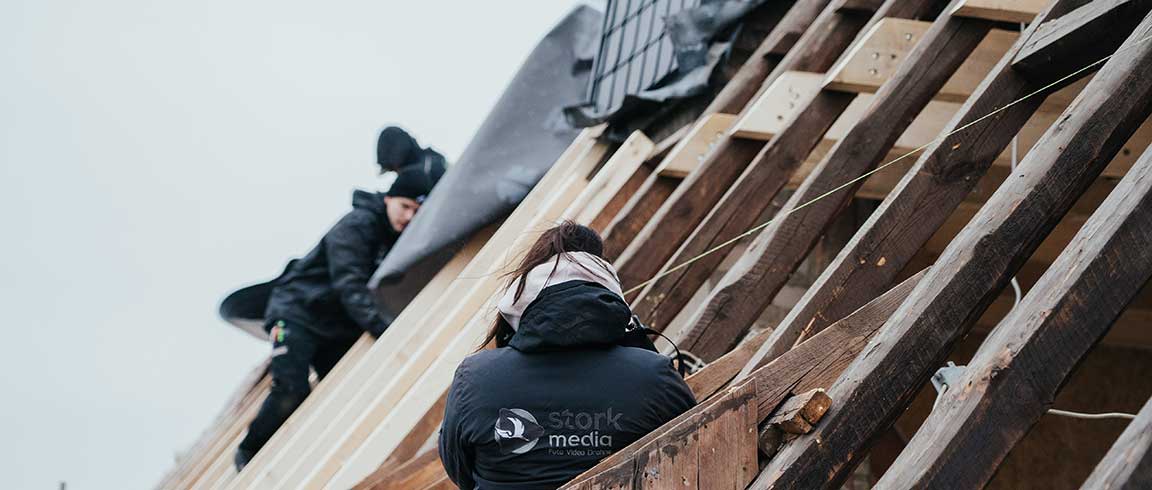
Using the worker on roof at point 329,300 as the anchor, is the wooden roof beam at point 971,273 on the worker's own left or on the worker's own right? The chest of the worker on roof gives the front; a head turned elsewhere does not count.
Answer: on the worker's own right

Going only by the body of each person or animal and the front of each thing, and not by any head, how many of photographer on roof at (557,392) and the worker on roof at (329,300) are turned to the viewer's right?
1

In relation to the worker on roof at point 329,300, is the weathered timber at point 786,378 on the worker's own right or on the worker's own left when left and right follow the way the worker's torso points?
on the worker's own right

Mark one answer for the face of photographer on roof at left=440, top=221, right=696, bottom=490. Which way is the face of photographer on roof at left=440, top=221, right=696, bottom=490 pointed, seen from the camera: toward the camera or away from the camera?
away from the camera

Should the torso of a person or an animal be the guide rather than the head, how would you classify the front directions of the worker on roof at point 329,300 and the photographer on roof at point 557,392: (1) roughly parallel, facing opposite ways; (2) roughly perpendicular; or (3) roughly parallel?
roughly perpendicular

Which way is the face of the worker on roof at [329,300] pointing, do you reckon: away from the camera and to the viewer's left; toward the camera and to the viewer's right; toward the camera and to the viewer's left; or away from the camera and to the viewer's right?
toward the camera and to the viewer's right

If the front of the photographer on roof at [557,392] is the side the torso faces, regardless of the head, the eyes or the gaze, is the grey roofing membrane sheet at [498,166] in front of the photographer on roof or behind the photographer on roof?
in front

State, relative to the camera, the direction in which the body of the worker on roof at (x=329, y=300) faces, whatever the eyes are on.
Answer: to the viewer's right

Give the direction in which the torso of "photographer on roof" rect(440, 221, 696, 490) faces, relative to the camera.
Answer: away from the camera
